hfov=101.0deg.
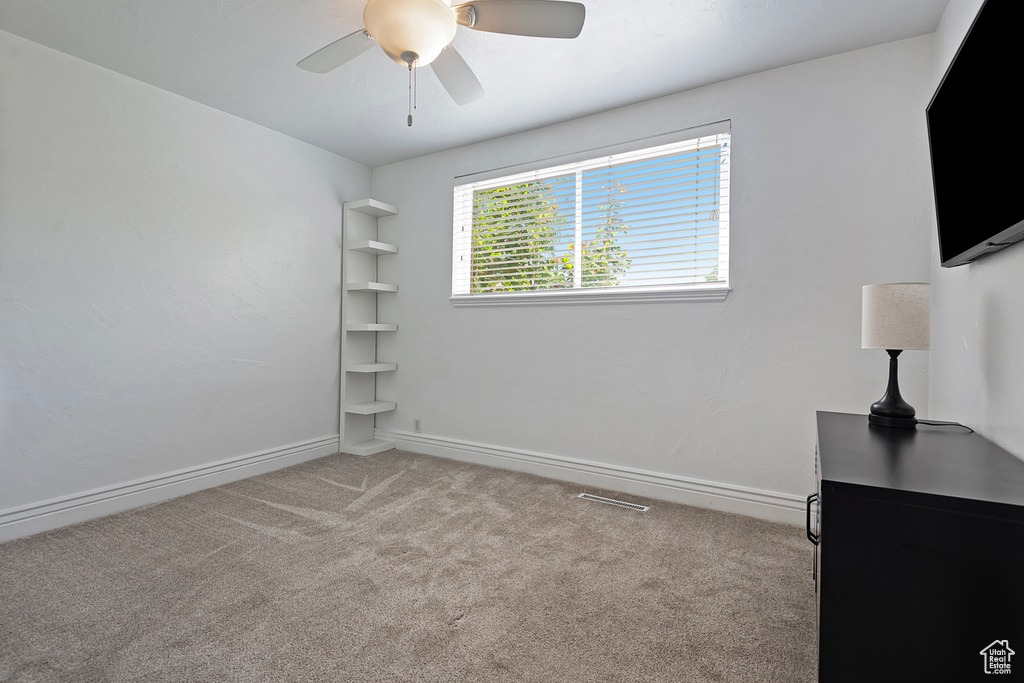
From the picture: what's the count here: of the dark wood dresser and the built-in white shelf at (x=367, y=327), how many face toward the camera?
1

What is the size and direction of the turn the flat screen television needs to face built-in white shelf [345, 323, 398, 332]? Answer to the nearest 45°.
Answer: approximately 45° to its right

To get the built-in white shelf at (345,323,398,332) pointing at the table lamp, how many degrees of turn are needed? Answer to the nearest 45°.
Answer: approximately 45° to its left

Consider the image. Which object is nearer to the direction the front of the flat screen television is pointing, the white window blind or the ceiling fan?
the ceiling fan

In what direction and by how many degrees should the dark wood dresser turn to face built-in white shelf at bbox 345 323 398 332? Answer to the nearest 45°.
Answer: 0° — it already faces it

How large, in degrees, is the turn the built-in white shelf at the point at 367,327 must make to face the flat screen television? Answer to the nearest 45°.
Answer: approximately 45° to its left

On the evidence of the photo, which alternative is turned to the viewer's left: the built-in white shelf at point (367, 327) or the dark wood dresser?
the dark wood dresser

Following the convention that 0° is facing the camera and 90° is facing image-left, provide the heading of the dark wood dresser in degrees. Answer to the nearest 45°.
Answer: approximately 90°

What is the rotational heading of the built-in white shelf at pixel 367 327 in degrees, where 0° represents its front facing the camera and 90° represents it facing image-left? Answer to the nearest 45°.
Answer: approximately 0°
